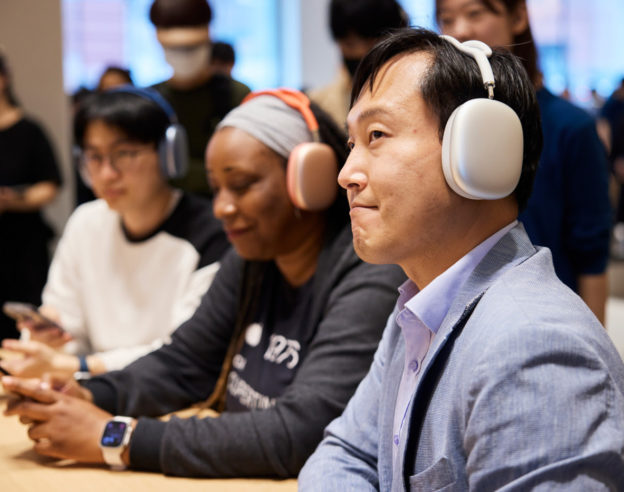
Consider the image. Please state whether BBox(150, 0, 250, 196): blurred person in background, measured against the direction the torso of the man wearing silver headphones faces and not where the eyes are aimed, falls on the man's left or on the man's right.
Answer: on the man's right

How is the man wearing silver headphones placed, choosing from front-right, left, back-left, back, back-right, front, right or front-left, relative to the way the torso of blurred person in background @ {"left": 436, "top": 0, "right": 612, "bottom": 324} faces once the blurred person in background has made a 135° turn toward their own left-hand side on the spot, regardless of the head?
right

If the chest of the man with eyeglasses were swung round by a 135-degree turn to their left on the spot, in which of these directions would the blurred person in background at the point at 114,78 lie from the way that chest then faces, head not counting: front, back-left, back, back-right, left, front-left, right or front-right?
left

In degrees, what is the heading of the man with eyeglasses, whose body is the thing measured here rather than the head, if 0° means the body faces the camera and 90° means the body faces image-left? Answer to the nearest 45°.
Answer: approximately 45°

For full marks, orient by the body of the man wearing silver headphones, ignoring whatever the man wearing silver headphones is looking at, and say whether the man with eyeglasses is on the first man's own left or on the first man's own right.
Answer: on the first man's own right

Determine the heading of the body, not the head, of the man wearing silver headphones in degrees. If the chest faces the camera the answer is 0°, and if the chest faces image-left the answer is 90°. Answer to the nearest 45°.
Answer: approximately 45°

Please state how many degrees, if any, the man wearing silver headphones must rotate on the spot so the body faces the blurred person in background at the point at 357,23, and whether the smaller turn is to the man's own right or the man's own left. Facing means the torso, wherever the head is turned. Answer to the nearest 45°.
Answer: approximately 135° to the man's own right

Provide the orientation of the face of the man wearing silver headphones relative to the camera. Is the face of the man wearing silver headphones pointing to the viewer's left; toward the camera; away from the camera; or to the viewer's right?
to the viewer's left

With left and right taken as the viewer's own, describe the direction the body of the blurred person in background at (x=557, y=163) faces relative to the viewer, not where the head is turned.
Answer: facing the viewer and to the left of the viewer

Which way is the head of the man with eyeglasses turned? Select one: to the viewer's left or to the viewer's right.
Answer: to the viewer's left
